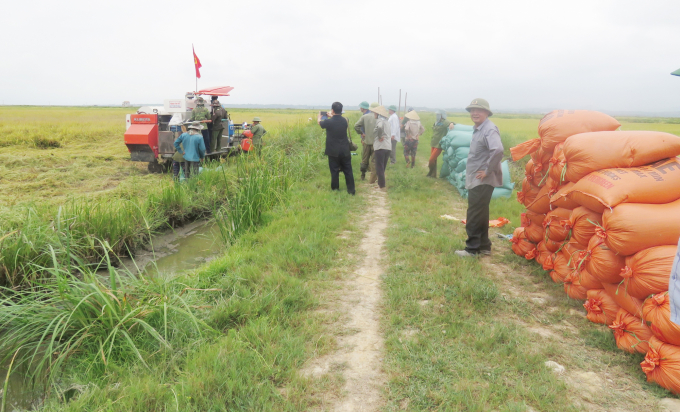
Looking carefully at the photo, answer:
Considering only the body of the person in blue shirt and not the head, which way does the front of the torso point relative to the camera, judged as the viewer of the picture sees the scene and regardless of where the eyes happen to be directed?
away from the camera

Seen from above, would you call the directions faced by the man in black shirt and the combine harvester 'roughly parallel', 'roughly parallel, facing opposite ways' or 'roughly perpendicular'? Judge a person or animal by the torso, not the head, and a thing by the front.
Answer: roughly perpendicular

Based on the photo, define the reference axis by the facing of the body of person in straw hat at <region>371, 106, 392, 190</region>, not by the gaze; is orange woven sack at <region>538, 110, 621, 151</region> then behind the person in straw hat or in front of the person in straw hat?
behind

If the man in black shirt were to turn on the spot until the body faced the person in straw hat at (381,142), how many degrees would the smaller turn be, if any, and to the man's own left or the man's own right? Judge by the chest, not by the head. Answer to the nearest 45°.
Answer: approximately 90° to the man's own right

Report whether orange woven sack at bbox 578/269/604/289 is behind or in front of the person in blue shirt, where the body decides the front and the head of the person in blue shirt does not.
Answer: behind

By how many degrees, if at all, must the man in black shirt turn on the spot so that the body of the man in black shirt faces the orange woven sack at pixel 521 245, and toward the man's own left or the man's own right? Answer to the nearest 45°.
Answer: approximately 180°

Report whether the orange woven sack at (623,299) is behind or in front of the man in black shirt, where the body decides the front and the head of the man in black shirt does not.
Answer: behind
